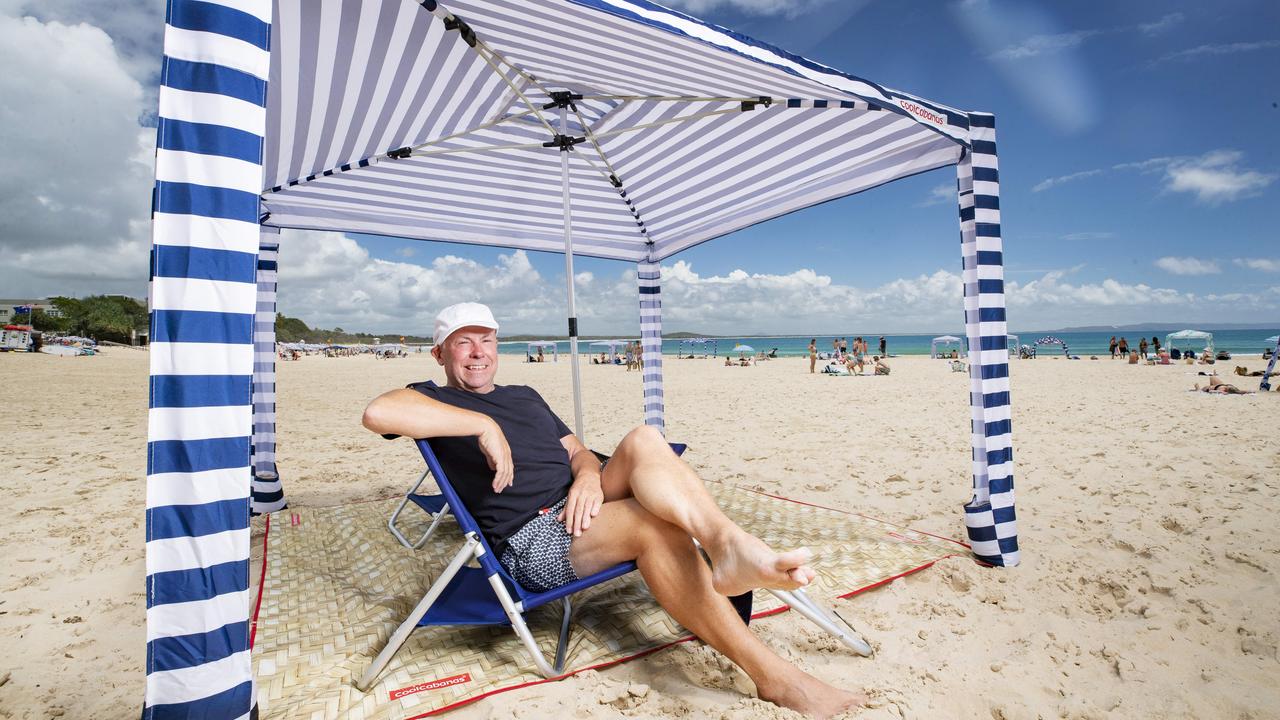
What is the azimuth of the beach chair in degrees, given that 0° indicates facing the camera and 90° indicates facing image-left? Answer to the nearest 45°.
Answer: approximately 270°

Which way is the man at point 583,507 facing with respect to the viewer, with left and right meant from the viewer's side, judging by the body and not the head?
facing the viewer and to the right of the viewer
